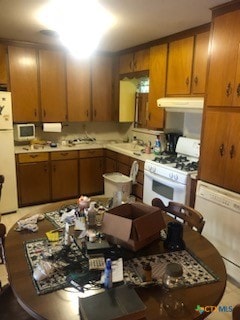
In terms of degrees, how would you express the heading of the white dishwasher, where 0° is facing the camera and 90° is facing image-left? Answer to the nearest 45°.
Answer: approximately 45°

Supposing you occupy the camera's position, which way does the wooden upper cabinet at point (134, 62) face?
facing the viewer and to the left of the viewer

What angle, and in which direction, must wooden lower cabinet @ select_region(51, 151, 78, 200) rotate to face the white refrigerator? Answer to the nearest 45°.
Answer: approximately 45° to its right

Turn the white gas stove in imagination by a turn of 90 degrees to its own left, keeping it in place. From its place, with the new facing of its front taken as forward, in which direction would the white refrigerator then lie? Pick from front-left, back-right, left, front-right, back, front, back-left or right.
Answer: back-right

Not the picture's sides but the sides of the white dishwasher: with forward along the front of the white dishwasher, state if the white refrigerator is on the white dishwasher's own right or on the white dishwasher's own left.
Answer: on the white dishwasher's own right

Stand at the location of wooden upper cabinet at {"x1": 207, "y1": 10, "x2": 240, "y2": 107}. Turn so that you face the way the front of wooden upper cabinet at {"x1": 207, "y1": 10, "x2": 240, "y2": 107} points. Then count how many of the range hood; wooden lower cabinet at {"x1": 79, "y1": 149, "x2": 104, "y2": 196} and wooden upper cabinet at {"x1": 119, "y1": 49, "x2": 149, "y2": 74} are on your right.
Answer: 3

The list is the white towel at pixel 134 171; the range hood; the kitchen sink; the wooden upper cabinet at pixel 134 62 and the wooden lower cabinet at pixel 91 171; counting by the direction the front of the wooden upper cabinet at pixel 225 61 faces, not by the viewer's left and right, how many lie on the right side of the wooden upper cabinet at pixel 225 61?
5

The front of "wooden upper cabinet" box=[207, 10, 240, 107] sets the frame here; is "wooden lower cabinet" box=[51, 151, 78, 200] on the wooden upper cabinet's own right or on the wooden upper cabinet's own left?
on the wooden upper cabinet's own right

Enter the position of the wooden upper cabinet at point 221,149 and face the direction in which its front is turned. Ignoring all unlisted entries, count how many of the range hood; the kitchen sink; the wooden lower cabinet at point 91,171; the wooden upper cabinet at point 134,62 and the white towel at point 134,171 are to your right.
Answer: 5

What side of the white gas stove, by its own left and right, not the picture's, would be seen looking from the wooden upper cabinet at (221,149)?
left

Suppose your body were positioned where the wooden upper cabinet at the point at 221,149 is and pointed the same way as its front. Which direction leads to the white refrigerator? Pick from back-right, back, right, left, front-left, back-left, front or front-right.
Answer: front-right

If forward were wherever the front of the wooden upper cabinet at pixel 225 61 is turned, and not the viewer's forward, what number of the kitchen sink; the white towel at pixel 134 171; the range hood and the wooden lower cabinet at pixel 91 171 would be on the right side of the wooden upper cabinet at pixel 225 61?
4

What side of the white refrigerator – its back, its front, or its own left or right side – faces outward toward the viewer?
front

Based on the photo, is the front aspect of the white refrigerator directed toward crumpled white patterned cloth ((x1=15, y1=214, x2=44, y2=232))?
yes
